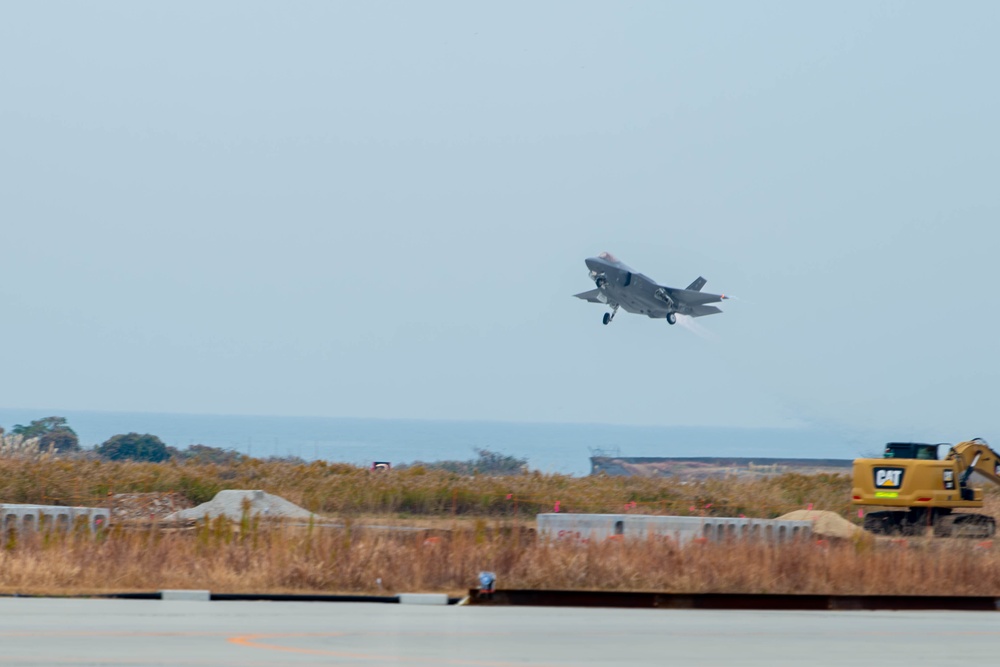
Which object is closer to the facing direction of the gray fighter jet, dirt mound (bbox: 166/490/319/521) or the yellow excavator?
the dirt mound

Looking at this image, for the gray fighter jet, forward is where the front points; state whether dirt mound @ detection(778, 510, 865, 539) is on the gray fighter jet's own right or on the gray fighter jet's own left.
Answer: on the gray fighter jet's own left

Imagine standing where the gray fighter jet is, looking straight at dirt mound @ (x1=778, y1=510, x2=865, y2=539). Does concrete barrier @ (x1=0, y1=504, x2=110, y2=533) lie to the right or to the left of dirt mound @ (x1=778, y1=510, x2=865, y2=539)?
right

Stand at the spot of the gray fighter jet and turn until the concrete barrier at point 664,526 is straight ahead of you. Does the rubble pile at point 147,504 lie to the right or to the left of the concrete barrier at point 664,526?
right

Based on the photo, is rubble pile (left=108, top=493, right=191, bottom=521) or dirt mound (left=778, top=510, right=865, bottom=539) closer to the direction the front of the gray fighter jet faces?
the rubble pile

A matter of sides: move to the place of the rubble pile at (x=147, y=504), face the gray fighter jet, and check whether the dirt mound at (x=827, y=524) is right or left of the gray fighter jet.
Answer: right

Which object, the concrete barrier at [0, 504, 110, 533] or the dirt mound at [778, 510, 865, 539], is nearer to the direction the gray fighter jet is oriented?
the concrete barrier

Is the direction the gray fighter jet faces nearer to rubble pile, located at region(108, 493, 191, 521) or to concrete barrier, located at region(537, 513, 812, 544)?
the rubble pile

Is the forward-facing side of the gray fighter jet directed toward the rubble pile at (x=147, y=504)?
yes

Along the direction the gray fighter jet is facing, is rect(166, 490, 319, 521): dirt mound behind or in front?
in front

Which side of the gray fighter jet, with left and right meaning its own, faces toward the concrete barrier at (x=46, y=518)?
front

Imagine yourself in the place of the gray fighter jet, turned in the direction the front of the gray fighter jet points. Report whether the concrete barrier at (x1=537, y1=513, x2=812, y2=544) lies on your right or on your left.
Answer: on your left
